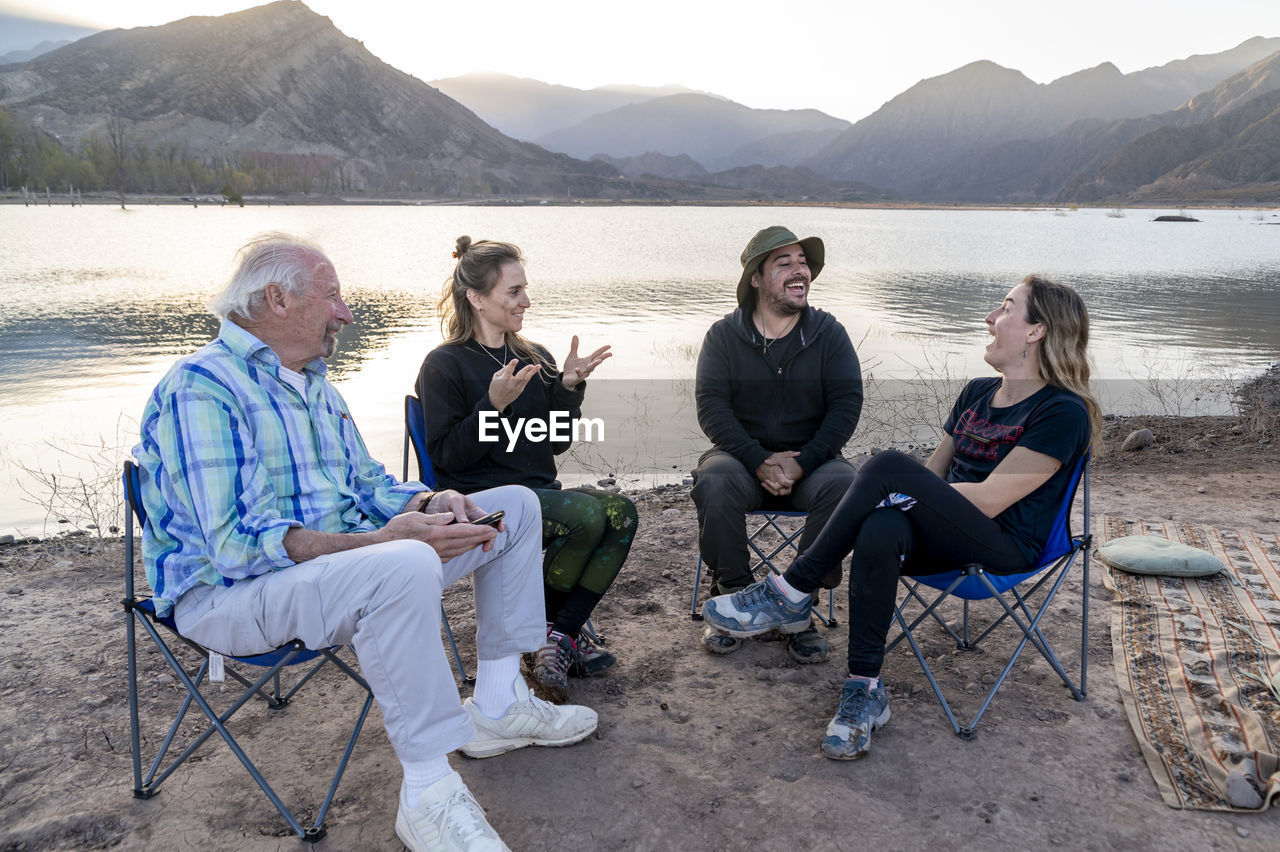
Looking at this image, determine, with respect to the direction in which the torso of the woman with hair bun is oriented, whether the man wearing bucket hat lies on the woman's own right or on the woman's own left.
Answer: on the woman's own left

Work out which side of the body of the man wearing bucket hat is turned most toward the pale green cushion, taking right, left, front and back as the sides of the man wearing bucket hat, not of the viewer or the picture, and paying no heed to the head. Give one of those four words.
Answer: left

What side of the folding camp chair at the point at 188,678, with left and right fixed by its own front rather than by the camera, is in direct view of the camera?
right

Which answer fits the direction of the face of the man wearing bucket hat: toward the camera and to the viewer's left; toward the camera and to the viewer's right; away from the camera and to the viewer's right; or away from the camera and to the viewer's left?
toward the camera and to the viewer's right

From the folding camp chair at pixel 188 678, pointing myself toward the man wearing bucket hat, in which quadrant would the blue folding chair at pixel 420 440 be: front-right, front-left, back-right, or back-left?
front-left

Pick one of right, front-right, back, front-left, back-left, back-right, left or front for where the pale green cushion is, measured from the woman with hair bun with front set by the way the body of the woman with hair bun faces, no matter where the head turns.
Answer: front-left

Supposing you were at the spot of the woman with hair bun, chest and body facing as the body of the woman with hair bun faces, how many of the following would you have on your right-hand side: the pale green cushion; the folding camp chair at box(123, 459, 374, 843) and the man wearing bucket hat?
1

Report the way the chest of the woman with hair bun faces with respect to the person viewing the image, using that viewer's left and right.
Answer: facing the viewer and to the right of the viewer

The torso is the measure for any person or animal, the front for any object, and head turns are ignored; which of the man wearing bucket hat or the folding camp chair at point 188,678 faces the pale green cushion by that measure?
the folding camp chair

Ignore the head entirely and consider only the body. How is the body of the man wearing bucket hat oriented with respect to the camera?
toward the camera

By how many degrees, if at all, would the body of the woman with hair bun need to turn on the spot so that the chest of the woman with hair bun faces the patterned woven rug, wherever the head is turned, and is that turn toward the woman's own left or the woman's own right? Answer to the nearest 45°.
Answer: approximately 45° to the woman's own left

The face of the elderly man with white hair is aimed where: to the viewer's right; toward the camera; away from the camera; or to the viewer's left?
to the viewer's right

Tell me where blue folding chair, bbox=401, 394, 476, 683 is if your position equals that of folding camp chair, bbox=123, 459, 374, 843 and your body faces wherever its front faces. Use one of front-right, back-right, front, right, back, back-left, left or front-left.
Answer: front-left

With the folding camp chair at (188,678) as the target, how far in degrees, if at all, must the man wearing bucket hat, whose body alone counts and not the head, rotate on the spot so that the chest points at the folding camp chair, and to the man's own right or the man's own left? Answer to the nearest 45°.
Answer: approximately 45° to the man's own right
